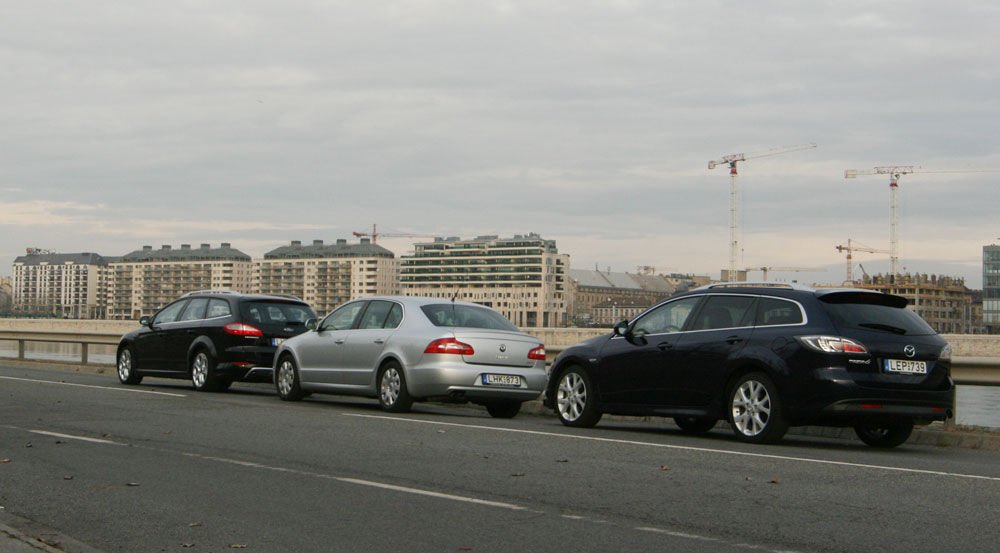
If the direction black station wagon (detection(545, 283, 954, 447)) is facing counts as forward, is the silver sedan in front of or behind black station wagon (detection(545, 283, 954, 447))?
in front

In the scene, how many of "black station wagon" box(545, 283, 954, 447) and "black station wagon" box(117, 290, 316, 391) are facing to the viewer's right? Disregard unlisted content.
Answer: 0

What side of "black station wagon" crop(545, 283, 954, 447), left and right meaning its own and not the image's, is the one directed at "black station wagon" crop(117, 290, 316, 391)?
front

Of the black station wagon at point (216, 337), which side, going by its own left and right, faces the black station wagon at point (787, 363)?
back

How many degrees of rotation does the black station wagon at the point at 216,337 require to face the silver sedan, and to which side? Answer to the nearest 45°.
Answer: approximately 180°

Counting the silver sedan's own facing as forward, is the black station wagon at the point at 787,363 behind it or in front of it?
behind

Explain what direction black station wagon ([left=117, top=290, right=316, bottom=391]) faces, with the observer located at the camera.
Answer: facing away from the viewer and to the left of the viewer

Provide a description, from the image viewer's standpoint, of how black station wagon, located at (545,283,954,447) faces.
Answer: facing away from the viewer and to the left of the viewer

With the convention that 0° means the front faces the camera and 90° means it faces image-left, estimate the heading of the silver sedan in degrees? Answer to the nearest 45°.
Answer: approximately 135°

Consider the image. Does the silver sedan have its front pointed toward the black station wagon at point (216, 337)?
yes
